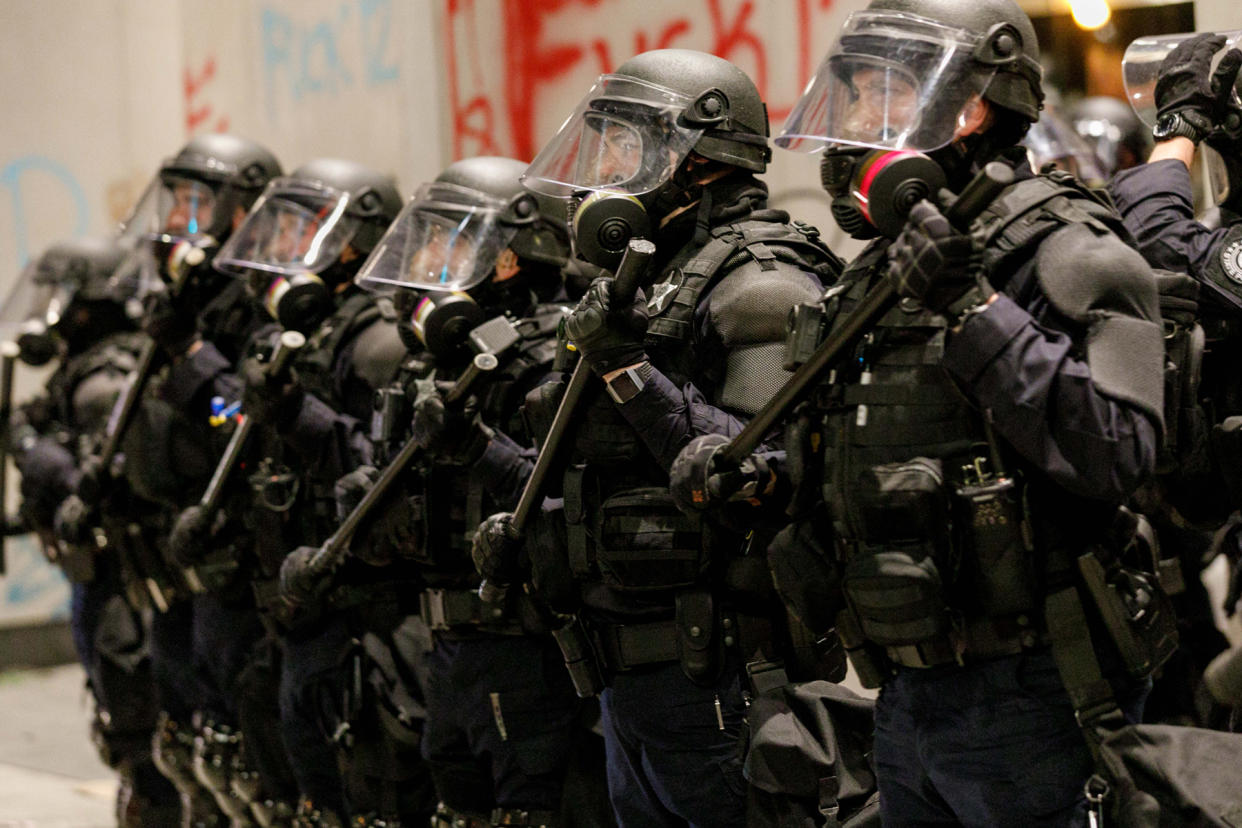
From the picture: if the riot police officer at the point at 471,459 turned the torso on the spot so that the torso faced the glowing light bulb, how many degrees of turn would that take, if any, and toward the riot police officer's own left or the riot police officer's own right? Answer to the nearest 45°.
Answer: approximately 180°

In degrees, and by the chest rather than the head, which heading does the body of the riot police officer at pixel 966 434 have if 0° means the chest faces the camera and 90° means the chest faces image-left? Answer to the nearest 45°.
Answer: approximately 45°

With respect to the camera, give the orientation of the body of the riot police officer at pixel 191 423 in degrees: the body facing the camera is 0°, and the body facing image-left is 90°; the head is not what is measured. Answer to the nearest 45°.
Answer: approximately 45°

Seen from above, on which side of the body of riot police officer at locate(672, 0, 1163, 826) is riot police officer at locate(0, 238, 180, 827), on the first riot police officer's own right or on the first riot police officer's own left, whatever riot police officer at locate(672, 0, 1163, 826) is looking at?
on the first riot police officer's own right

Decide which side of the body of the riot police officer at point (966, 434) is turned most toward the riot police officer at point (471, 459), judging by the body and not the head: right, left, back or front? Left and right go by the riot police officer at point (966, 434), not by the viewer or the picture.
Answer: right

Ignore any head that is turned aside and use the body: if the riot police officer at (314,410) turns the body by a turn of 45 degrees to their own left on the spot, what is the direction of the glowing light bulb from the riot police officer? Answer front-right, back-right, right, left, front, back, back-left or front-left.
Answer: back-left

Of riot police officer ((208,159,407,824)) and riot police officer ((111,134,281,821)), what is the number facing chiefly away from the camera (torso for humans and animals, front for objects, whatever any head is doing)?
0

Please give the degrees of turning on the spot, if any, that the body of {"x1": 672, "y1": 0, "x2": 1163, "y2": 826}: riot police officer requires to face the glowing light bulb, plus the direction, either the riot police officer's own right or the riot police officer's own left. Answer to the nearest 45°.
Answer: approximately 135° to the riot police officer's own right

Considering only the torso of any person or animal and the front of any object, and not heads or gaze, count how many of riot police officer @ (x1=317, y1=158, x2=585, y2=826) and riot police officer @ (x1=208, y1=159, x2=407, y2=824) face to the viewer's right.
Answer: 0

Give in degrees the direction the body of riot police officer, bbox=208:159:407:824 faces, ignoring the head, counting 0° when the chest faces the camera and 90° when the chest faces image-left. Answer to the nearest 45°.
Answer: approximately 45°

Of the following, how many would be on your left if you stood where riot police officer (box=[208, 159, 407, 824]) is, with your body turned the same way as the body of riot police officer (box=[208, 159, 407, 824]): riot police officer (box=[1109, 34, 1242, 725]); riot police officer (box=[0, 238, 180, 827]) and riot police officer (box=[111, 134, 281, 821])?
1
